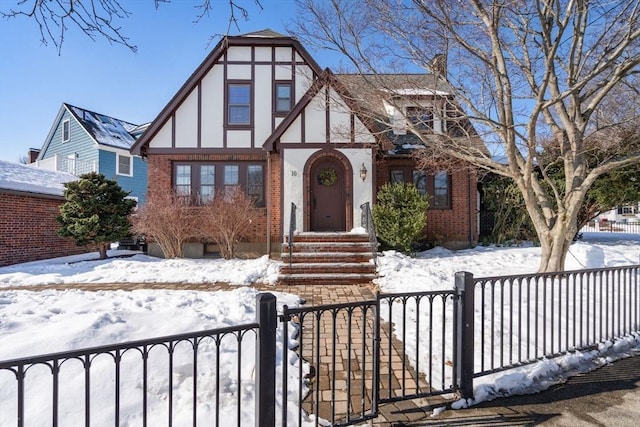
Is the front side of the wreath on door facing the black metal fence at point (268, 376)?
yes

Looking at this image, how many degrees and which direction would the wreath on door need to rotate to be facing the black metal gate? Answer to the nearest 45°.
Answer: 0° — it already faces it

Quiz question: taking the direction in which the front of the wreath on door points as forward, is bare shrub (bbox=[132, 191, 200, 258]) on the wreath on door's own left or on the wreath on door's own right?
on the wreath on door's own right

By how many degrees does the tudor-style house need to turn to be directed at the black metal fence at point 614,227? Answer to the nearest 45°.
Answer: approximately 135° to its left

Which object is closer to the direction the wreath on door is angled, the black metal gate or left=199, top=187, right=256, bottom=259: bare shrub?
the black metal gate

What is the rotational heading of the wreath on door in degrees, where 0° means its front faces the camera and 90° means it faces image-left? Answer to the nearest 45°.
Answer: approximately 0°

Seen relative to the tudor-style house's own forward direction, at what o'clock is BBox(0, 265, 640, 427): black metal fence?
The black metal fence is roughly at 12 o'clock from the tudor-style house.
